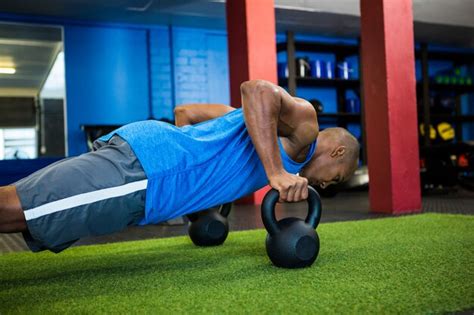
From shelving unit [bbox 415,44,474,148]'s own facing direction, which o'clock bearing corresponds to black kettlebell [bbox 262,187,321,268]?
The black kettlebell is roughly at 12 o'clock from the shelving unit.

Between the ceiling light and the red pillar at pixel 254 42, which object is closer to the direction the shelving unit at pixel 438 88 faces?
the red pillar

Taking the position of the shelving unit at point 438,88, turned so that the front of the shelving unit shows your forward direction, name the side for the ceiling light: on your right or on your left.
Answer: on your right

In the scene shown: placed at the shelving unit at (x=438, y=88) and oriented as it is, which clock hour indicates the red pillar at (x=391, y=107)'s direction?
The red pillar is roughly at 12 o'clock from the shelving unit.

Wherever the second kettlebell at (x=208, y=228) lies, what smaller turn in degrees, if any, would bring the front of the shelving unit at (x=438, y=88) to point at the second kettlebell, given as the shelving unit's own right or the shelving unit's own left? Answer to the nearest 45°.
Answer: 0° — it already faces it

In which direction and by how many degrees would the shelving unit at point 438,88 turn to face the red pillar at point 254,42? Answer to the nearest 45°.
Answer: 0° — it already faces it

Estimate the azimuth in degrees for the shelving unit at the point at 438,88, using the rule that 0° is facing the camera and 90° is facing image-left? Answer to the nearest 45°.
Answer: approximately 0°
